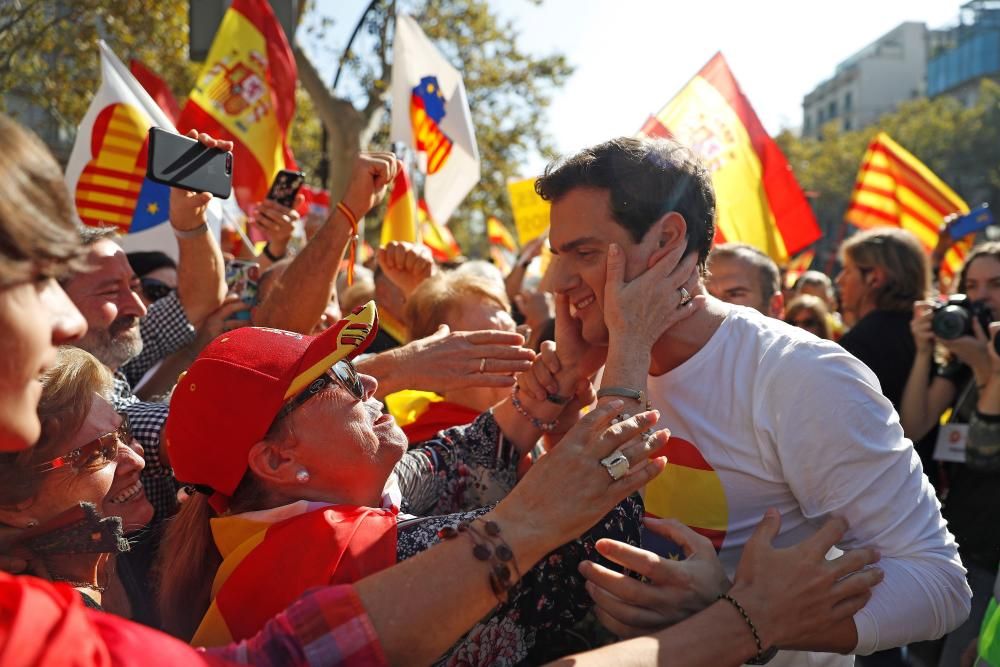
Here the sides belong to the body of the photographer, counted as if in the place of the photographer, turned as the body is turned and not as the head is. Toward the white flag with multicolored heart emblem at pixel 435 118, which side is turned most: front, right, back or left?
right

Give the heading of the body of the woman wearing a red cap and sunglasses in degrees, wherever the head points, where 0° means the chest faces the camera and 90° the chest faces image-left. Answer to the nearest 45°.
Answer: approximately 270°

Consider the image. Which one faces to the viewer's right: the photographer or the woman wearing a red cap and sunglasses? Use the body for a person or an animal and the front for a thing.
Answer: the woman wearing a red cap and sunglasses

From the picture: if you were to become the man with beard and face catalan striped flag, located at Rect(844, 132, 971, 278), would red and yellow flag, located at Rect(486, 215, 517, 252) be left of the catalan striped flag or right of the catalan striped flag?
left

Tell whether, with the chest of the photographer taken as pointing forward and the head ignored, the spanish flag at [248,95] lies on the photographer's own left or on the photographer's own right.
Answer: on the photographer's own right

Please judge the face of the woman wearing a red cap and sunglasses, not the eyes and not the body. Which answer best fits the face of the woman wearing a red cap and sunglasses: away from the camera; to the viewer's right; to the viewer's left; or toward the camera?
to the viewer's right

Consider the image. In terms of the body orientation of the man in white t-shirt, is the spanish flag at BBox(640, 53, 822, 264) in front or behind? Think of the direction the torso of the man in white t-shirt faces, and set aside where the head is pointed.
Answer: behind
